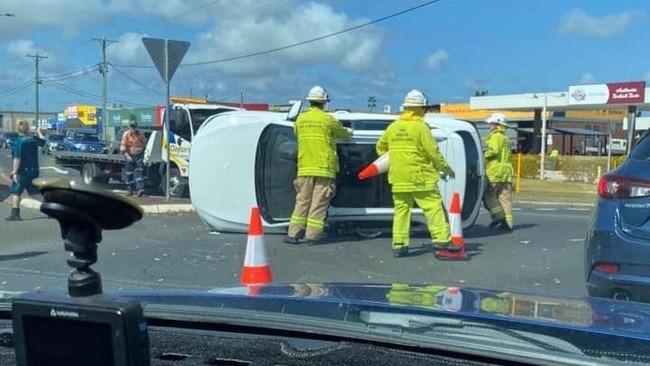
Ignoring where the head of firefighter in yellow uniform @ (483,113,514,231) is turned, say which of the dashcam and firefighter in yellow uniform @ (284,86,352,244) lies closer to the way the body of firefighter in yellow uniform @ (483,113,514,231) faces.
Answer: the firefighter in yellow uniform

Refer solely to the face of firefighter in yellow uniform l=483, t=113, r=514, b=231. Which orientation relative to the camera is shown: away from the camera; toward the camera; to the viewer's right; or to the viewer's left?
to the viewer's left

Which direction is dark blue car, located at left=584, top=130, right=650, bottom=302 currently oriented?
away from the camera

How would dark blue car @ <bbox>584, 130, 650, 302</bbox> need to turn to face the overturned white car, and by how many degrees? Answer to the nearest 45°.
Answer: approximately 45° to its left

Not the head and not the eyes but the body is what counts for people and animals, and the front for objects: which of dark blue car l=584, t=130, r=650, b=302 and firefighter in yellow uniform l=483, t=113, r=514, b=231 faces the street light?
the dark blue car

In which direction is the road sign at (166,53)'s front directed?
away from the camera

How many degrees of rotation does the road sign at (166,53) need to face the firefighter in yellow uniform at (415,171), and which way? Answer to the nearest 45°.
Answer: approximately 135° to its right

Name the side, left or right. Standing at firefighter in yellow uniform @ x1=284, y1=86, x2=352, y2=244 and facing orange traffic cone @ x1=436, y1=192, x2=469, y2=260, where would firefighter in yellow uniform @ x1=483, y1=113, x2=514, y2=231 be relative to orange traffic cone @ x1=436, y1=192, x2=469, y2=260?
left

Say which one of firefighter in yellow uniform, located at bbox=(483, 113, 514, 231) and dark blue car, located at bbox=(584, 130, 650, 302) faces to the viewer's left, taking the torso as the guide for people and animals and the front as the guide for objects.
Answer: the firefighter in yellow uniform

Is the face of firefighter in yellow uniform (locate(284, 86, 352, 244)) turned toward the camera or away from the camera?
away from the camera

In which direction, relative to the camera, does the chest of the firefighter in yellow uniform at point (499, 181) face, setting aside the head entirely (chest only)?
to the viewer's left

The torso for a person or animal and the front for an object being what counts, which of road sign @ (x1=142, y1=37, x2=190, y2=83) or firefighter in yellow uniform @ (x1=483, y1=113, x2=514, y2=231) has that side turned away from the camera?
the road sign

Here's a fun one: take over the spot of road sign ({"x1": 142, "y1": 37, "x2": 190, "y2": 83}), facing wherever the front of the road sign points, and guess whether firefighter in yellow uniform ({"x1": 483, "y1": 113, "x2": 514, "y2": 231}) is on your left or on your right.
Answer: on your right

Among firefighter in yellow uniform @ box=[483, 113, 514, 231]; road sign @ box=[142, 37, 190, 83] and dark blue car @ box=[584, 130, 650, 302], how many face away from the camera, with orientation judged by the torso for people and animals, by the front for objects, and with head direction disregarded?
2
